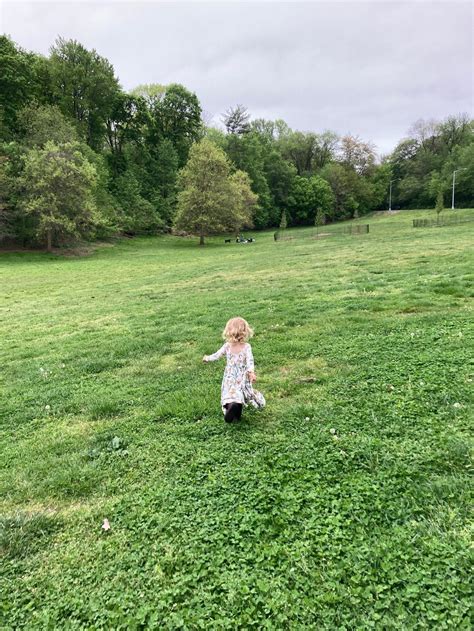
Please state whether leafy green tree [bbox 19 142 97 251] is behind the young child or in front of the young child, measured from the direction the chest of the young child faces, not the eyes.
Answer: in front

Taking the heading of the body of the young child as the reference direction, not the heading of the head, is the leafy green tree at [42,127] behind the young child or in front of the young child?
in front

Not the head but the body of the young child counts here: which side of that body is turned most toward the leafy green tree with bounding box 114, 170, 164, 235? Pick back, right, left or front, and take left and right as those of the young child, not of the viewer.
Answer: front

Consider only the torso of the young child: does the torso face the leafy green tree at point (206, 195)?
yes

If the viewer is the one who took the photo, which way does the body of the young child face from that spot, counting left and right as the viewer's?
facing away from the viewer

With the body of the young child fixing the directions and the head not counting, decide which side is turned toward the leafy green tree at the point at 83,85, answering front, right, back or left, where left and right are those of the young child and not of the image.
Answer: front

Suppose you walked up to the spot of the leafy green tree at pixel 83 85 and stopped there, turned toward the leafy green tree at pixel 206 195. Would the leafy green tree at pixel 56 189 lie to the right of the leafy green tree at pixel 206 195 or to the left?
right

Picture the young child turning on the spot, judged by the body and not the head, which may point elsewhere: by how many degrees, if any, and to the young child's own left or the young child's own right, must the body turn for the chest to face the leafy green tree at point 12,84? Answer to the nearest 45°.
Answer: approximately 45° to the young child's own left
